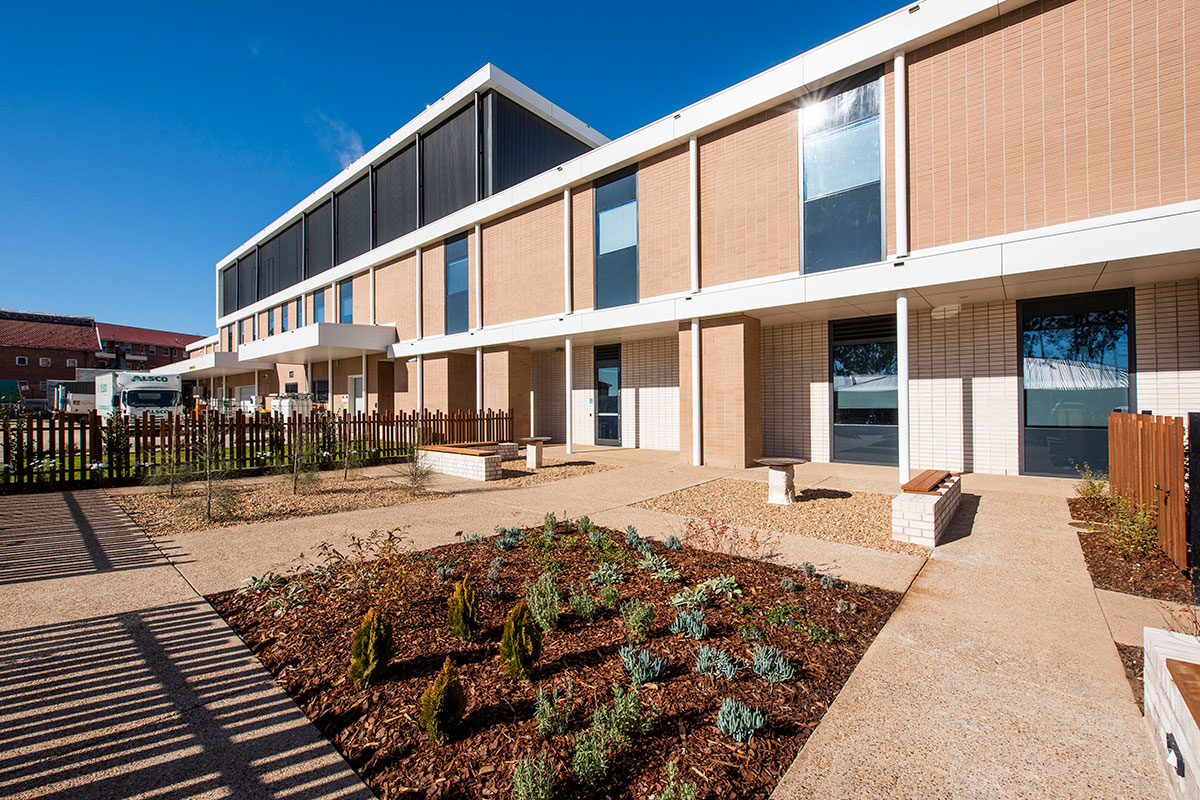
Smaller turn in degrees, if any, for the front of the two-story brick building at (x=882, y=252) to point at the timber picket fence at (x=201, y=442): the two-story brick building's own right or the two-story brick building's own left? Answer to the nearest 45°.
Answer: approximately 45° to the two-story brick building's own right

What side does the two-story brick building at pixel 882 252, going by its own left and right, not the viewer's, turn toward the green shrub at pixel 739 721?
front

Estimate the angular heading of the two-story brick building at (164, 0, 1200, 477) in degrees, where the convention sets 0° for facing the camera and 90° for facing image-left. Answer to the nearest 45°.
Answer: approximately 45°

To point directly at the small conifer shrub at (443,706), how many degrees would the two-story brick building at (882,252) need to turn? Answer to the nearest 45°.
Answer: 0° — it already faces it

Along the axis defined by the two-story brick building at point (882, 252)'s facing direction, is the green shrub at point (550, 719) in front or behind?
in front

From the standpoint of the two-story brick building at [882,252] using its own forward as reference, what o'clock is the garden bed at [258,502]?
The garden bed is roughly at 1 o'clock from the two-story brick building.

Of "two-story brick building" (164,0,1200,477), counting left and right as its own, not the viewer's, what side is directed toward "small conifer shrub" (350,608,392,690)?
front

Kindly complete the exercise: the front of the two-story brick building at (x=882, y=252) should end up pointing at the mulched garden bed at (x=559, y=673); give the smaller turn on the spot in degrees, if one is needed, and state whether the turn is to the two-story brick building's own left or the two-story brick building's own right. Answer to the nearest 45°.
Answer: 0° — it already faces it

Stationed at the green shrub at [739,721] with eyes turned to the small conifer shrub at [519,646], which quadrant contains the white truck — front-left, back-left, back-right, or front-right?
front-right

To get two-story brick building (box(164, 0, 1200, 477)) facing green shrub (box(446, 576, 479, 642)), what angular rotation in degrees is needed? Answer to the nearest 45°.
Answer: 0° — it already faces it

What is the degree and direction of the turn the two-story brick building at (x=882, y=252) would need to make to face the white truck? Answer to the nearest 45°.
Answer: approximately 45° to its right
